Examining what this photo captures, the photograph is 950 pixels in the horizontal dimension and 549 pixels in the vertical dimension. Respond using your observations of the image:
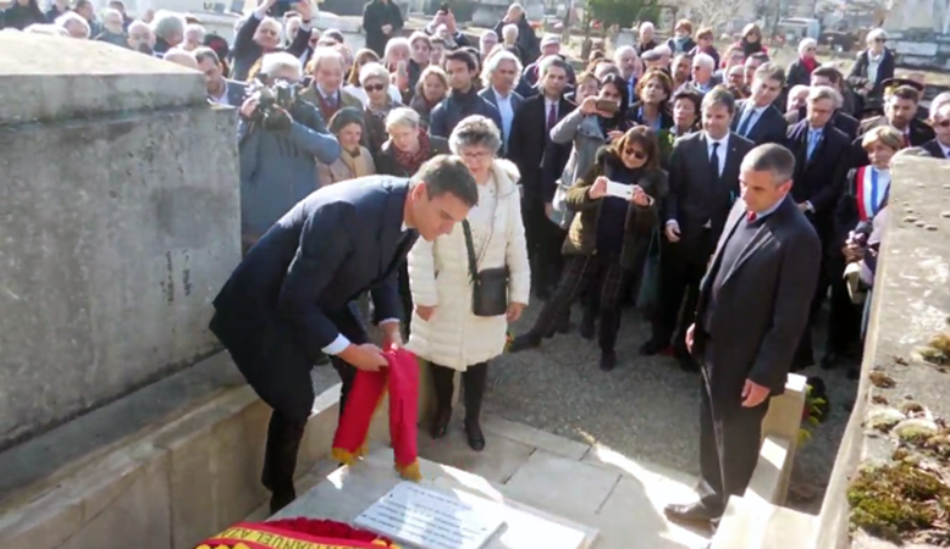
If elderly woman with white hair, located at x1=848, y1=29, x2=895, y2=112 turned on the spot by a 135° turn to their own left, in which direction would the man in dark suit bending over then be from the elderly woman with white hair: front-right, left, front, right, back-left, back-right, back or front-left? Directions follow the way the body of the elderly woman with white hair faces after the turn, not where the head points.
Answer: back-right

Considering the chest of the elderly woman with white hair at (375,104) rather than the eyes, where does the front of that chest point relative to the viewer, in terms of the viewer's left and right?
facing the viewer

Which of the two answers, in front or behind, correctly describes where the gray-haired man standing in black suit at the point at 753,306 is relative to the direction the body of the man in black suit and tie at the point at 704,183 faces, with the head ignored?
in front

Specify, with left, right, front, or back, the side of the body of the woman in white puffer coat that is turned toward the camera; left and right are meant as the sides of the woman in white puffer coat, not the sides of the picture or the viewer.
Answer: front

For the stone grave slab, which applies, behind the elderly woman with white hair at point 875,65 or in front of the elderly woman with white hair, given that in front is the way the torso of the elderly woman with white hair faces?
in front

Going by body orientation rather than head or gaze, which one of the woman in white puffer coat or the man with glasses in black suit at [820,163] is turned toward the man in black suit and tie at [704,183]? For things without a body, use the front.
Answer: the man with glasses in black suit at [820,163]

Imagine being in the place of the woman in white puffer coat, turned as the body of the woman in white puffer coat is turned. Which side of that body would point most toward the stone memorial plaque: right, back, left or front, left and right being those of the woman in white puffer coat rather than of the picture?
front

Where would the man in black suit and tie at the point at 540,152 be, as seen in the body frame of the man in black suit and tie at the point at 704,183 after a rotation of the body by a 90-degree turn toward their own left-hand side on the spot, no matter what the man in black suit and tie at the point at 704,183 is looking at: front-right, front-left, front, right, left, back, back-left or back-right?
back-left

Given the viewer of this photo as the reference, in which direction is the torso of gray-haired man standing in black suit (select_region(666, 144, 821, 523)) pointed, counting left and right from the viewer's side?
facing the viewer and to the left of the viewer

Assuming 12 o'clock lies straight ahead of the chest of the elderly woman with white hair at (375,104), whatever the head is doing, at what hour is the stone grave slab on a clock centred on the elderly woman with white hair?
The stone grave slab is roughly at 12 o'clock from the elderly woman with white hair.

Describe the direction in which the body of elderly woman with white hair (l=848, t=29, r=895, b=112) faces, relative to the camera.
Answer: toward the camera

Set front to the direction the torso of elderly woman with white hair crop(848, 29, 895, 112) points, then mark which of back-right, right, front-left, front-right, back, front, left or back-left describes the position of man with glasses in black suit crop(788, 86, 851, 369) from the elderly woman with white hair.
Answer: front
